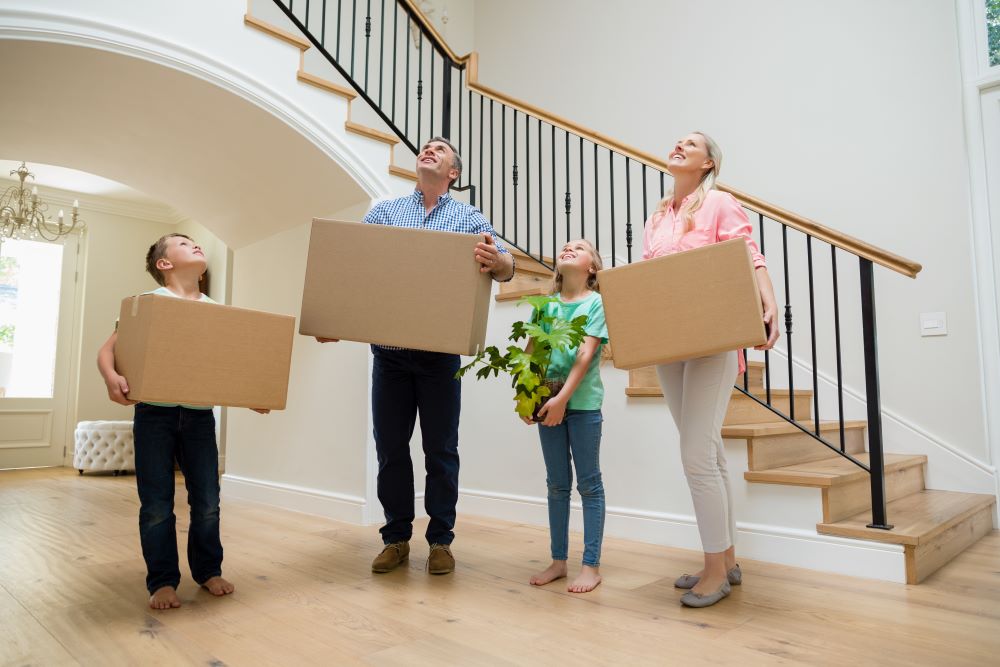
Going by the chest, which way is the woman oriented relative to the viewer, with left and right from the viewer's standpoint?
facing the viewer and to the left of the viewer

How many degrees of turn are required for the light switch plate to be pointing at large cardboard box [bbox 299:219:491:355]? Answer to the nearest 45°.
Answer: approximately 45° to its right

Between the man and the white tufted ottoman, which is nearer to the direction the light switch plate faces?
the man

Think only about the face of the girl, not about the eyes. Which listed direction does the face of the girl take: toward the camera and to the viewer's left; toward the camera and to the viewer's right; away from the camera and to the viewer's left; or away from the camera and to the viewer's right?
toward the camera and to the viewer's left

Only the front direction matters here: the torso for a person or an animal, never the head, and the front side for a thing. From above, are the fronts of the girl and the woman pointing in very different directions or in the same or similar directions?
same or similar directions

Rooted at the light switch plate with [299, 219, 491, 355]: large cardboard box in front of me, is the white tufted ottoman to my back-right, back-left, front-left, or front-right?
front-right

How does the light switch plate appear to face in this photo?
toward the camera

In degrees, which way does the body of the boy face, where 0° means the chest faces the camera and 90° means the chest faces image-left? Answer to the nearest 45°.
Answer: approximately 315°

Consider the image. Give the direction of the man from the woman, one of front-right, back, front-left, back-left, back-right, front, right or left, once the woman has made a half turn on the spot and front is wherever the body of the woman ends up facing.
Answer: back-left

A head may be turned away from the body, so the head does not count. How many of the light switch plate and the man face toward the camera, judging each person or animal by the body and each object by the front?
2
